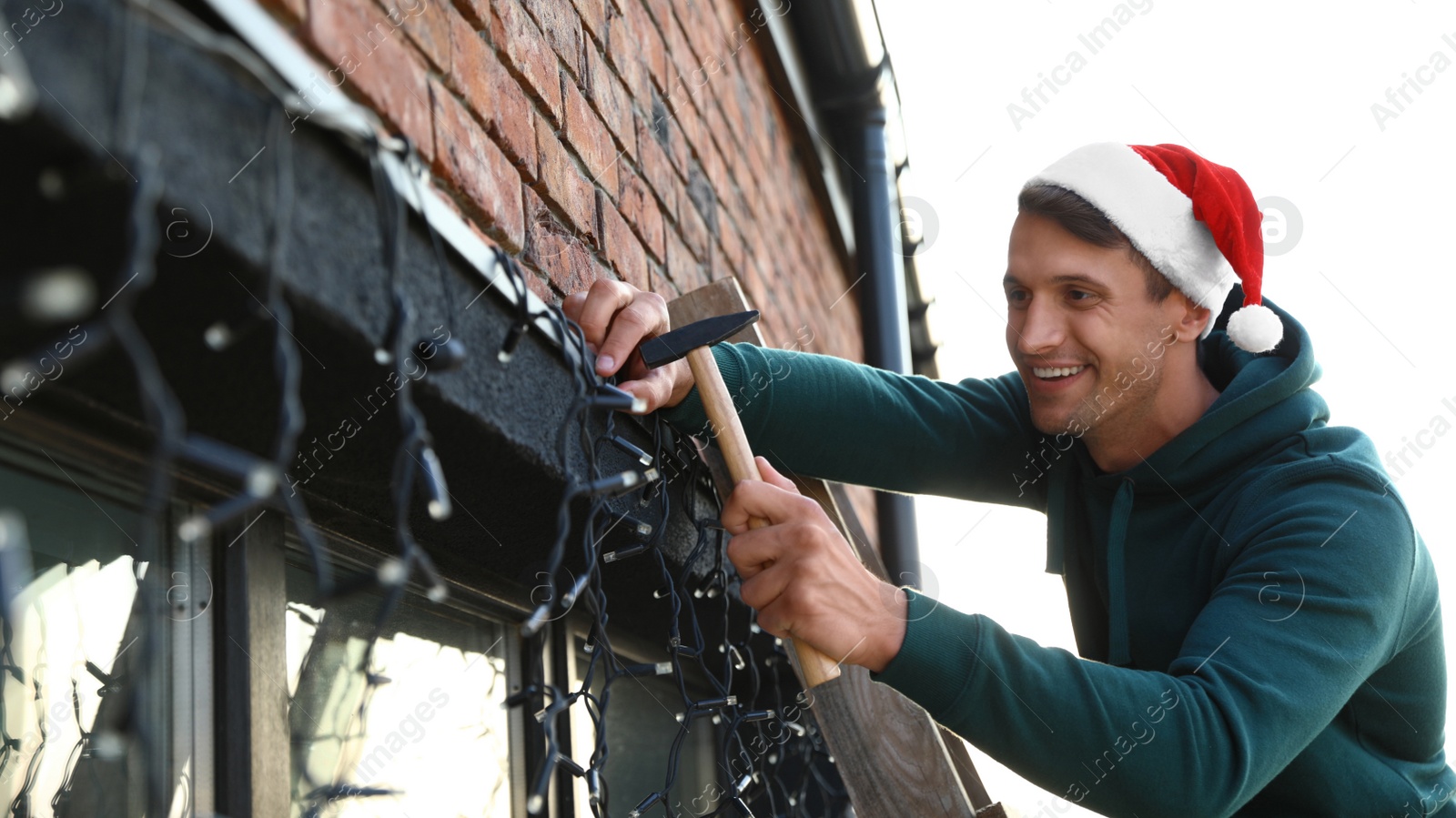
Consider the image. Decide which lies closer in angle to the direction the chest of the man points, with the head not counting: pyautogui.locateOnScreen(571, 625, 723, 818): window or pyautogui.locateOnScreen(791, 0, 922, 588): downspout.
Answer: the window

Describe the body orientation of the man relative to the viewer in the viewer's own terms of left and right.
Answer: facing the viewer and to the left of the viewer

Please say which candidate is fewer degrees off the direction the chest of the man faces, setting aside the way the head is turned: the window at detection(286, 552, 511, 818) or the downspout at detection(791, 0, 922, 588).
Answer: the window

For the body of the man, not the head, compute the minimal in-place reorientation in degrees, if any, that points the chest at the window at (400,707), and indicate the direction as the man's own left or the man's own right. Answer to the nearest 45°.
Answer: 0° — they already face it

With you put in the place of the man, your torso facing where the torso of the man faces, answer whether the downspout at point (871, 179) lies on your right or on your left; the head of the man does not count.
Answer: on your right

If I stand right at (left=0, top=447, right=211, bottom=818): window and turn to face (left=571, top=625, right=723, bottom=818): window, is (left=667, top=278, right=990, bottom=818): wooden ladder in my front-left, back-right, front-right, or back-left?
front-right

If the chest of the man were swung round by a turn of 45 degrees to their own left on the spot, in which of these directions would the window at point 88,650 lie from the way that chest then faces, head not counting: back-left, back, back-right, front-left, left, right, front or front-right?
front-right

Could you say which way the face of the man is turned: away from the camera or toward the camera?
toward the camera
